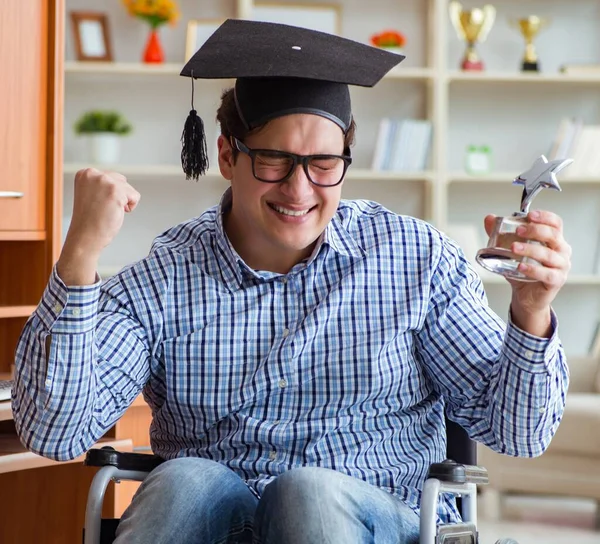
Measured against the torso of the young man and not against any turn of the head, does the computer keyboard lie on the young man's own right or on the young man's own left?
on the young man's own right

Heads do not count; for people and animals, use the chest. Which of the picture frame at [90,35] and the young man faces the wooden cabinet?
the picture frame

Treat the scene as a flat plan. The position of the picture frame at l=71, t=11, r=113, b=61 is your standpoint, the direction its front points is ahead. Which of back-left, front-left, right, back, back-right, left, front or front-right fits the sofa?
front-left

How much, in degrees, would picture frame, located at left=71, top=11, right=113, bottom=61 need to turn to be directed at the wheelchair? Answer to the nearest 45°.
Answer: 0° — it already faces it

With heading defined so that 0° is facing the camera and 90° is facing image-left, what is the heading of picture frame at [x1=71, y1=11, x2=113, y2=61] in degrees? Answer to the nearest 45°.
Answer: approximately 0°

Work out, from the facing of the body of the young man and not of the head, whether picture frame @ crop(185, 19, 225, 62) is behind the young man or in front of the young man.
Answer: behind

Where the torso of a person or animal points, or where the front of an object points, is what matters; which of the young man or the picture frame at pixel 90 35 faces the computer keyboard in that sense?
the picture frame

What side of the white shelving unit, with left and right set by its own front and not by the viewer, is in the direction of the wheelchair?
front

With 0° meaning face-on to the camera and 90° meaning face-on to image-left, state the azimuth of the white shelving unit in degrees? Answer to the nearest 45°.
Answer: approximately 0°

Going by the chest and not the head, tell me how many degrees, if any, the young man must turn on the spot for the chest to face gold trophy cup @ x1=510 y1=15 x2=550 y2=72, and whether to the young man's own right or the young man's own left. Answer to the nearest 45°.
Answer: approximately 180°

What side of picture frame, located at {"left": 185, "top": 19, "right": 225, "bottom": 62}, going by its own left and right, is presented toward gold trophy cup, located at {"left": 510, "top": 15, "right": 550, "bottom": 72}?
left
